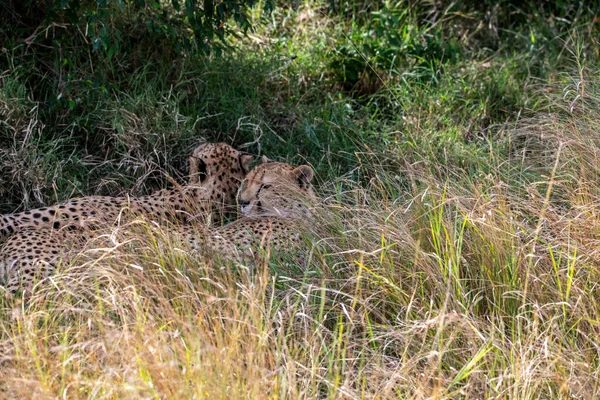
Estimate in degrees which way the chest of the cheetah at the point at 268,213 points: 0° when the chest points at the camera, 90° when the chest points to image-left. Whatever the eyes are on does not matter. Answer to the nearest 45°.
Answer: approximately 270°
